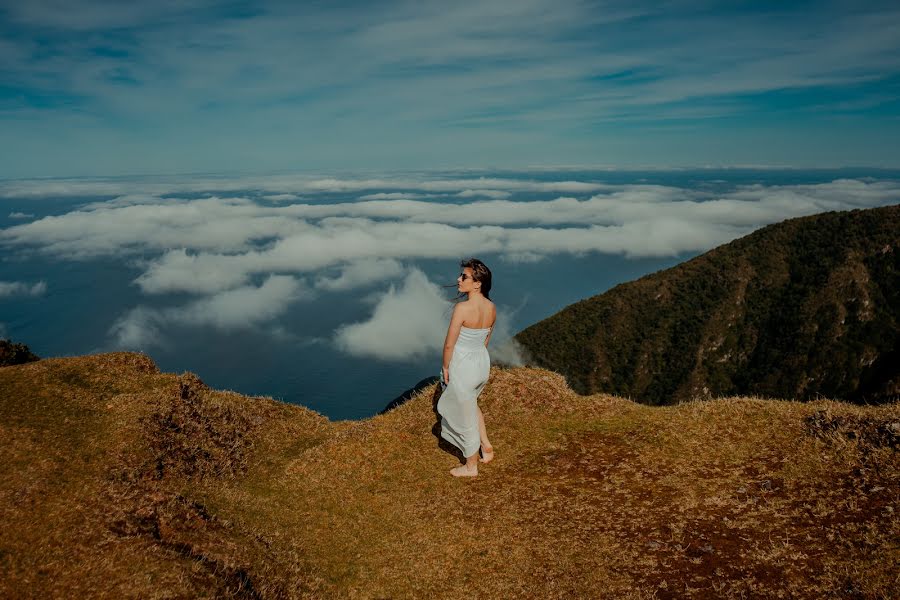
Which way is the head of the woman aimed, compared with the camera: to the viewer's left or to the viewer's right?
to the viewer's left

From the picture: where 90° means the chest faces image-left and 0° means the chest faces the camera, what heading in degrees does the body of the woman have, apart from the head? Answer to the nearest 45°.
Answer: approximately 135°
